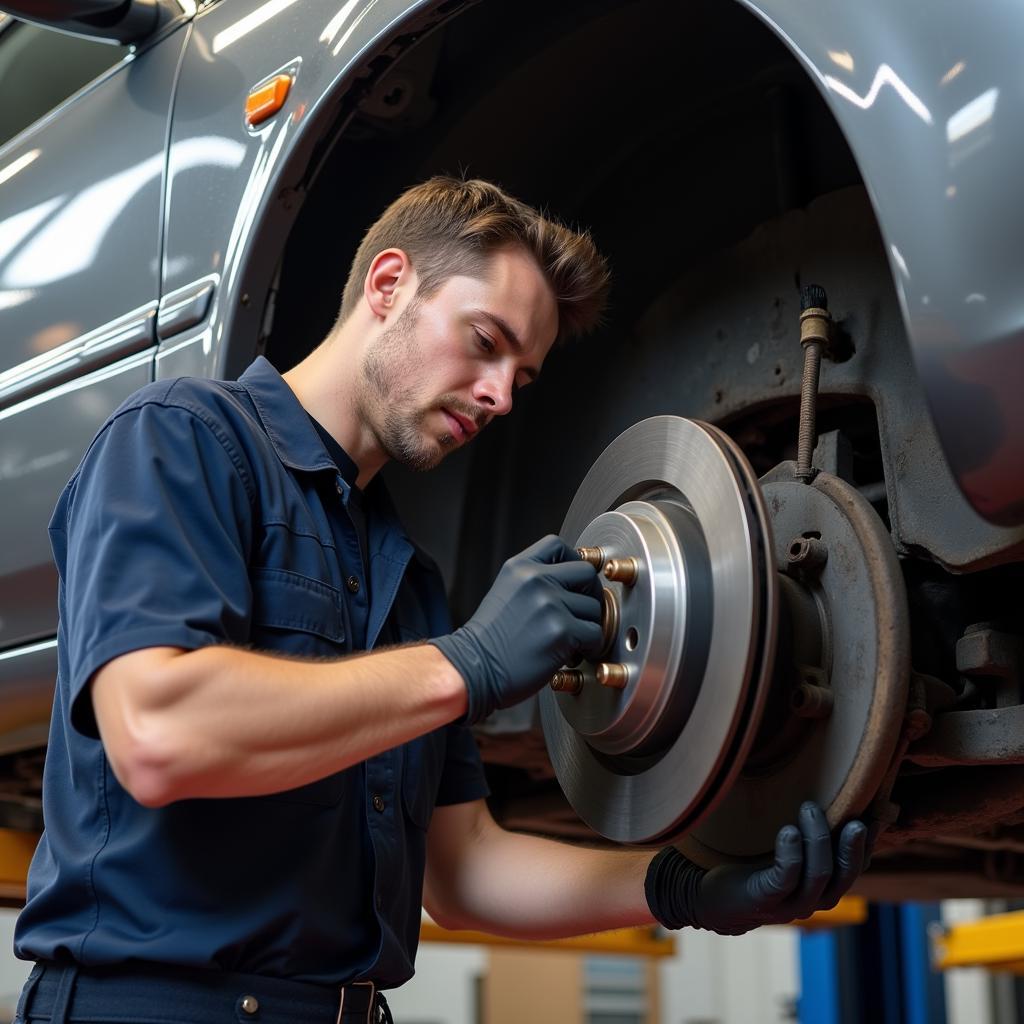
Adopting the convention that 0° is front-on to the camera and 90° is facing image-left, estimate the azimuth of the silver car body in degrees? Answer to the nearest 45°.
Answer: approximately 315°

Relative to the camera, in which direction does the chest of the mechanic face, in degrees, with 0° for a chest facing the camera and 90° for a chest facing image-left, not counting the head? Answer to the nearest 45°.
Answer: approximately 315°

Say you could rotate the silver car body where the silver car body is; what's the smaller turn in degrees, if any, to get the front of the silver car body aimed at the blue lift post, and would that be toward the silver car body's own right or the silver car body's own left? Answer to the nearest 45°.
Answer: approximately 90° to the silver car body's own left

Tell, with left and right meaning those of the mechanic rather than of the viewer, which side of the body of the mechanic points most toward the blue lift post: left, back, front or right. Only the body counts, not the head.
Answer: left
